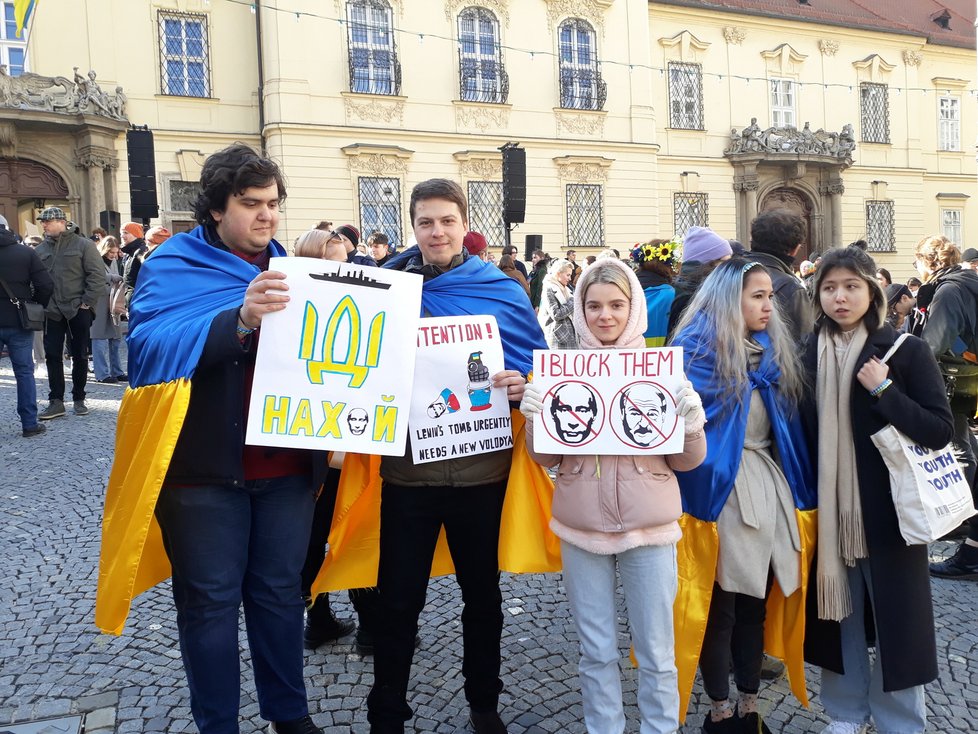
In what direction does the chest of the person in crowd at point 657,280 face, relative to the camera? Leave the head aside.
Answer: away from the camera

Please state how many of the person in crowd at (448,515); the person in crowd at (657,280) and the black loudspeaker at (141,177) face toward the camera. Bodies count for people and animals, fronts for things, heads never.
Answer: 2

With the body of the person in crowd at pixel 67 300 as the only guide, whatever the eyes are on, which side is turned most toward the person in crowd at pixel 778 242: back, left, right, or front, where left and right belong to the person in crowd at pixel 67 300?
left

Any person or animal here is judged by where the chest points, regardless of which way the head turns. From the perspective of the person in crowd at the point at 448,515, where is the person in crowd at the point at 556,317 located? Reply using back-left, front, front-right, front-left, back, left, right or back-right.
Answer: back

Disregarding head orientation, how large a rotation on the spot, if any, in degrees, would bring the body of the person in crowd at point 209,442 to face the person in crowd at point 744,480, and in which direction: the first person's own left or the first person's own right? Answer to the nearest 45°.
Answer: approximately 45° to the first person's own left

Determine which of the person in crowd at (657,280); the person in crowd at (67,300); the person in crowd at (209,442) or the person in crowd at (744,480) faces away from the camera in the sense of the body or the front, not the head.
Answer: the person in crowd at (657,280)

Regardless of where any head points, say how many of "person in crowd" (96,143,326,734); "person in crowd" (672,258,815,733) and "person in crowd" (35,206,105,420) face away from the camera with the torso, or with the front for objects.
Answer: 0

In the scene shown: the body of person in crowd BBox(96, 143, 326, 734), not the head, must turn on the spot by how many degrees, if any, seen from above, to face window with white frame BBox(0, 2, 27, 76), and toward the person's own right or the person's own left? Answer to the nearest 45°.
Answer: approximately 135° to the person's own left

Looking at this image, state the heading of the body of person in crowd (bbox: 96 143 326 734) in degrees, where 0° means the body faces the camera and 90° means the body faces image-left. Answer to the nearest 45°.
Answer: approximately 315°

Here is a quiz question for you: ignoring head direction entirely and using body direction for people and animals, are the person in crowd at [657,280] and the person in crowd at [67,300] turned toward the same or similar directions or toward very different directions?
very different directions
